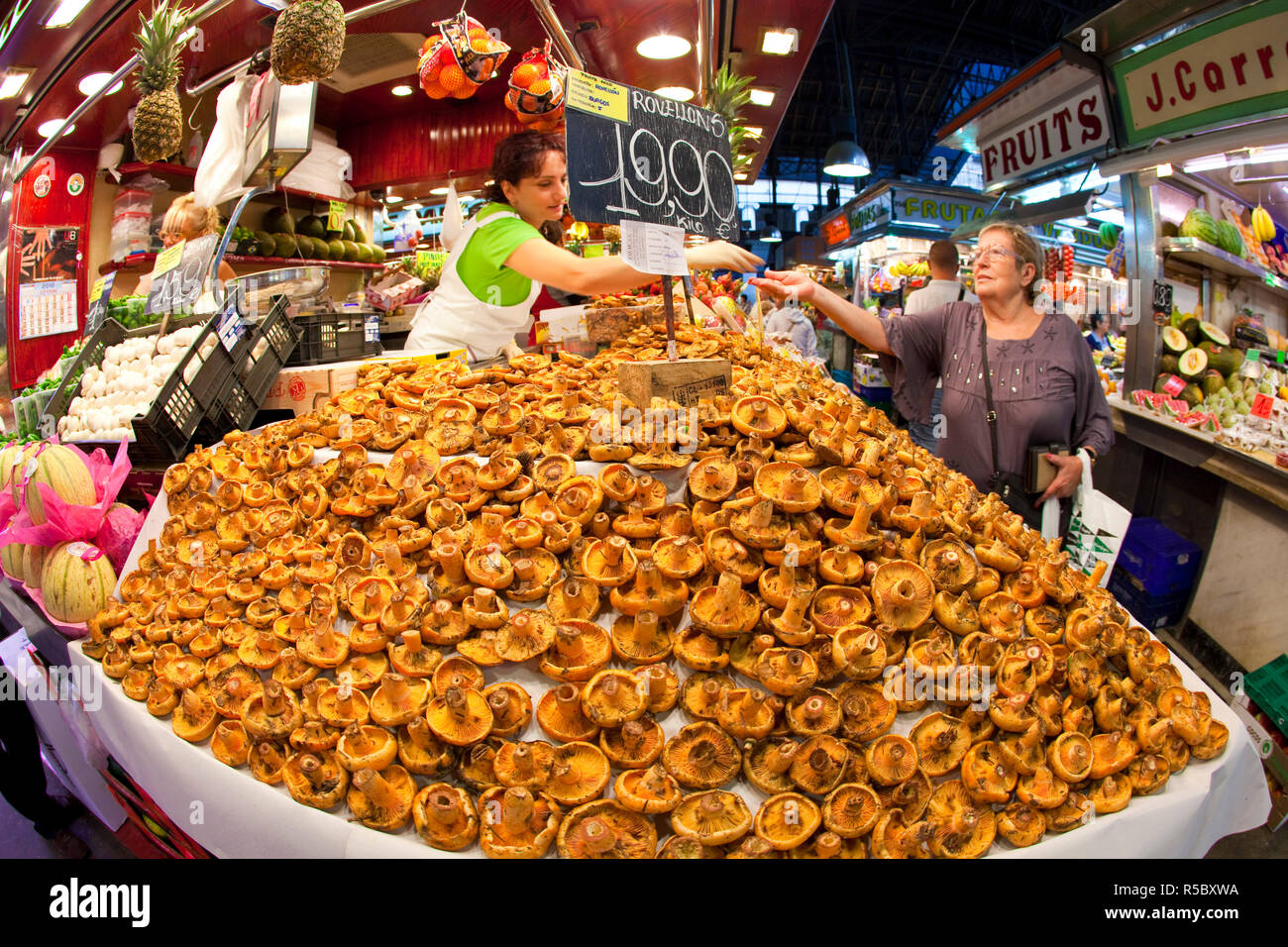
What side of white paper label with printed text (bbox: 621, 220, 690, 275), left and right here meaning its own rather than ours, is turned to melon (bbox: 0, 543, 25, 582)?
right

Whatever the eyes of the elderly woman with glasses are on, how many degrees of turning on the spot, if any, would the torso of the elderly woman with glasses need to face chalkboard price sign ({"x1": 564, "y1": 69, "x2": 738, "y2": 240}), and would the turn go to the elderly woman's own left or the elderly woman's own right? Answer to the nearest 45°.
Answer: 0° — they already face it

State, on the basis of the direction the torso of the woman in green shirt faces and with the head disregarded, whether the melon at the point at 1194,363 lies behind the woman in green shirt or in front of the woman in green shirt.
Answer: in front

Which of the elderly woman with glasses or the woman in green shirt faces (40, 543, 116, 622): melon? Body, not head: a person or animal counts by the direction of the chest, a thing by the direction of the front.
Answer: the elderly woman with glasses

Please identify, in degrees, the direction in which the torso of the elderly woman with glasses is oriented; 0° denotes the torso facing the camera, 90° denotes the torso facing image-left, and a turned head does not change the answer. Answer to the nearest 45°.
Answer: approximately 45°

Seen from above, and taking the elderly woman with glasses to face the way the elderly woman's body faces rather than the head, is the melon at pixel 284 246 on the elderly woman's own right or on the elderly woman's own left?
on the elderly woman's own right

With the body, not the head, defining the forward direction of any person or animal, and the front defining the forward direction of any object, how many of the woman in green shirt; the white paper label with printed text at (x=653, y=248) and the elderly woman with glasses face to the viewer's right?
1

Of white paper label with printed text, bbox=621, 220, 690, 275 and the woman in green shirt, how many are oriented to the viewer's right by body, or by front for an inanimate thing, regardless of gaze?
1

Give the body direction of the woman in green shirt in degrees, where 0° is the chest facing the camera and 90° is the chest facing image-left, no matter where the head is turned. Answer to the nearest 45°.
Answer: approximately 270°

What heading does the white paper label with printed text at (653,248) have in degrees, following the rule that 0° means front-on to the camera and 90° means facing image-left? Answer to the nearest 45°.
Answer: approximately 0°

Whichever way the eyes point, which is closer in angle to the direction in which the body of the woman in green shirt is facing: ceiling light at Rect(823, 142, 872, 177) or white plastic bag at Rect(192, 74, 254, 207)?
the ceiling light
